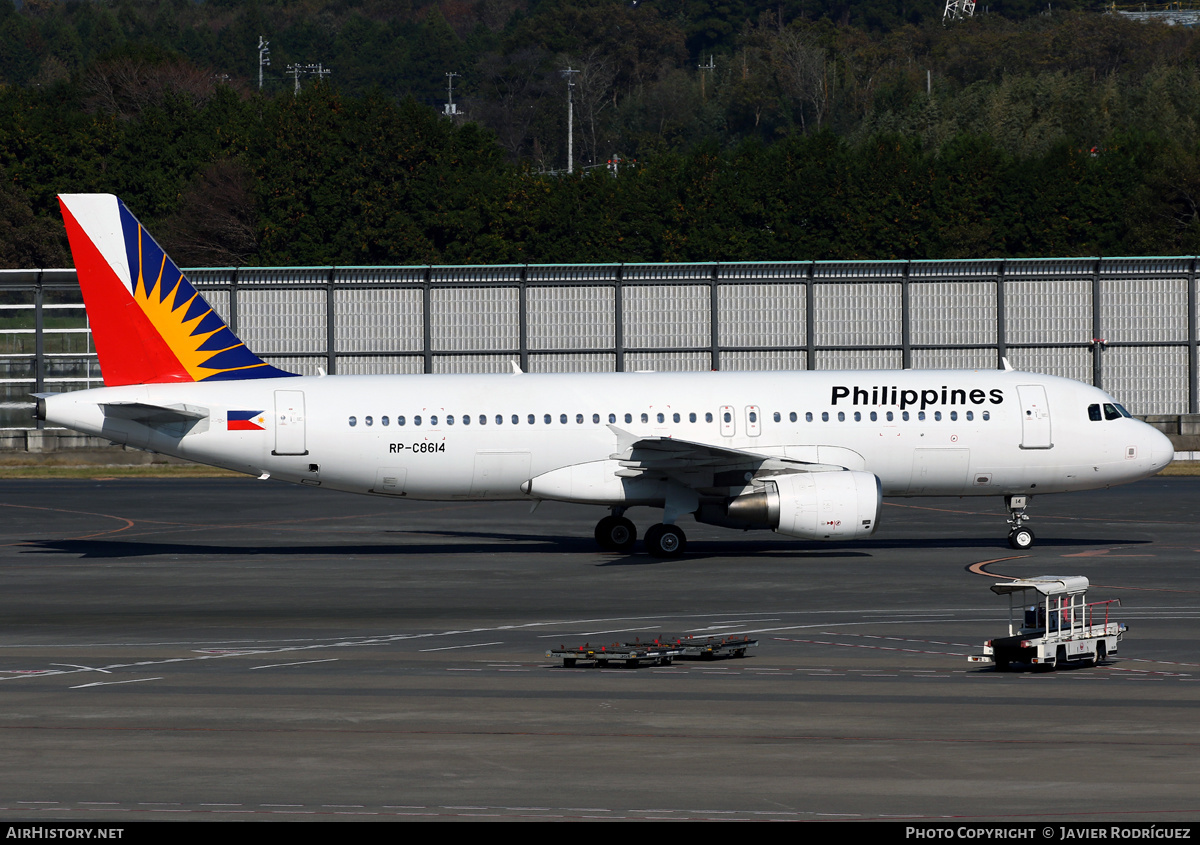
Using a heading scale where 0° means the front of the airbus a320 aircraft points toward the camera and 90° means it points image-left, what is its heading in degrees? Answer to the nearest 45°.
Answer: approximately 270°

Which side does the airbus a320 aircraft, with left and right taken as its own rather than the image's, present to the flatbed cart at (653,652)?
right

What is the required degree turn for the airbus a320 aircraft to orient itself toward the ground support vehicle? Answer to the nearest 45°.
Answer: approximately 45° to its right

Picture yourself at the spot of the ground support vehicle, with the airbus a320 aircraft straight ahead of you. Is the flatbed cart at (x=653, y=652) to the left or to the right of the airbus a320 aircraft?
left
